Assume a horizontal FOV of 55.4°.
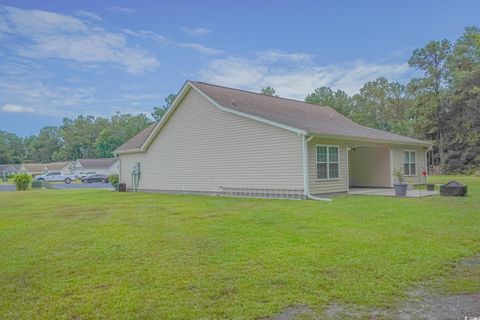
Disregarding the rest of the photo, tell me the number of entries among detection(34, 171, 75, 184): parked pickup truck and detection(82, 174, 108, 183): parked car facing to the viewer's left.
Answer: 2

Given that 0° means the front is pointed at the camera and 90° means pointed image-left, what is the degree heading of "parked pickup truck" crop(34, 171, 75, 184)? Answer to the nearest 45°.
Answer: approximately 90°

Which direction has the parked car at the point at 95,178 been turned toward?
to the viewer's left
